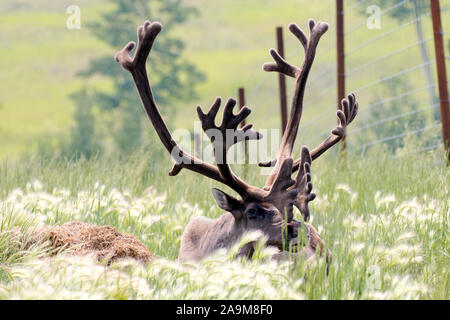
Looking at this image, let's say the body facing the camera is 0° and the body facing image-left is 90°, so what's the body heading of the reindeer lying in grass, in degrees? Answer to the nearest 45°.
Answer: approximately 315°
